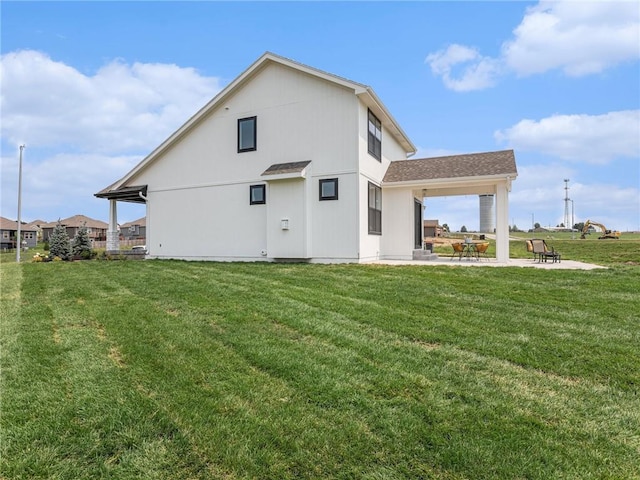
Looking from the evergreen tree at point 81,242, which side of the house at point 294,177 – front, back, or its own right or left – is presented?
front

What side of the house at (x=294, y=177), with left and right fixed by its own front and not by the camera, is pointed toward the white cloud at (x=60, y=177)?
front

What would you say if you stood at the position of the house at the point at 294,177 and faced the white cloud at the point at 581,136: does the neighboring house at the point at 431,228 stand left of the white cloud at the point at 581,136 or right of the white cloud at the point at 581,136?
left

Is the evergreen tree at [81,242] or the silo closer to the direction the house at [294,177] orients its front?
the evergreen tree

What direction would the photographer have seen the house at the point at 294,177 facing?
facing away from the viewer and to the left of the viewer

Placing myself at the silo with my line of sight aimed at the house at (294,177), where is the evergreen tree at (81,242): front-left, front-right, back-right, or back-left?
front-right

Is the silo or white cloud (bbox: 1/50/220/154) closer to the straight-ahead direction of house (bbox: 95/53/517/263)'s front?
the white cloud

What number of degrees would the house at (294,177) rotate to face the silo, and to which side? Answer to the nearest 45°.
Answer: approximately 90° to its right

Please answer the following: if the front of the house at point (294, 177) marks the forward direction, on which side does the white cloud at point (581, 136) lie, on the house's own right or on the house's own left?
on the house's own right
